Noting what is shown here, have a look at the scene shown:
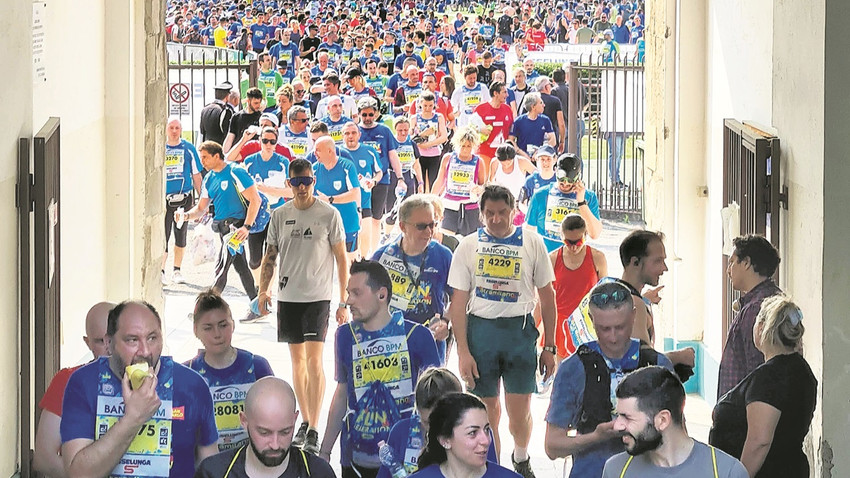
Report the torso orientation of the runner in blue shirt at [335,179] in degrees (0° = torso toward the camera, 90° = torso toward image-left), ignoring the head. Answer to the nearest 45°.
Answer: approximately 45°

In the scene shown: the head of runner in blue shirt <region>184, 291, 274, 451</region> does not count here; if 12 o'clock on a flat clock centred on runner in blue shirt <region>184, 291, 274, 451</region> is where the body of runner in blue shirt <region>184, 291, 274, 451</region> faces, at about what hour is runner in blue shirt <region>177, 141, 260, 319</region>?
runner in blue shirt <region>177, 141, 260, 319</region> is roughly at 6 o'clock from runner in blue shirt <region>184, 291, 274, 451</region>.

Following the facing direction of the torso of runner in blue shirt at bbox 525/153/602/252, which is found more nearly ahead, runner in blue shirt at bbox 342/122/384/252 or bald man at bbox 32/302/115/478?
the bald man

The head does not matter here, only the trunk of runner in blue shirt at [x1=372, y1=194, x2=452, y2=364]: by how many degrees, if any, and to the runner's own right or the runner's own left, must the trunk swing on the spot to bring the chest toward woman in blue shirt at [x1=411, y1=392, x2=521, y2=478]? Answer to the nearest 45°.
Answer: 0° — they already face them

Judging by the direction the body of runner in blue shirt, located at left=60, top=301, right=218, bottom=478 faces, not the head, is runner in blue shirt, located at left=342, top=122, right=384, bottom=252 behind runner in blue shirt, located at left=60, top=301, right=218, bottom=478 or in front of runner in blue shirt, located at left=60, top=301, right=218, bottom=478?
behind

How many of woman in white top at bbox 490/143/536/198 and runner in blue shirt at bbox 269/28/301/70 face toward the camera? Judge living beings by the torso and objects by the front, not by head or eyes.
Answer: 2

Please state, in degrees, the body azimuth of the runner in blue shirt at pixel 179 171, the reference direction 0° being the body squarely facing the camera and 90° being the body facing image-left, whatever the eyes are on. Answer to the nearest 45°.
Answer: approximately 0°

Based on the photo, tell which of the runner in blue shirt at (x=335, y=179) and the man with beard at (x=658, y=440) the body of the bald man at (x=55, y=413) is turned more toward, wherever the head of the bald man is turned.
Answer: the man with beard

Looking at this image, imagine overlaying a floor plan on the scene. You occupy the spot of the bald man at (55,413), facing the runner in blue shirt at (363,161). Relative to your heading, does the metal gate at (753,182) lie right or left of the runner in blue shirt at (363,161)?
right
